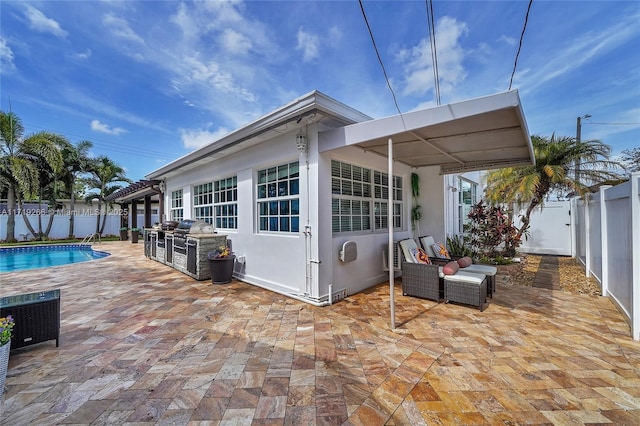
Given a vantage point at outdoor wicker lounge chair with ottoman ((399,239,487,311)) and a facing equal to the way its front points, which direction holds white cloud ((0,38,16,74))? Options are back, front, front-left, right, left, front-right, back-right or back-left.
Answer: back

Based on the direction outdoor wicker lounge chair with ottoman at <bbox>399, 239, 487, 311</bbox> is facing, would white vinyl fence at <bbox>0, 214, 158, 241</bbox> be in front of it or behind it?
behind

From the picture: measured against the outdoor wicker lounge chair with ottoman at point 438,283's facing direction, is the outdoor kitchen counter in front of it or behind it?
behind

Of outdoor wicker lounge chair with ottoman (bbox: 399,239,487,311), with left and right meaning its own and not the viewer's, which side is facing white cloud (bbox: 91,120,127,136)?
back

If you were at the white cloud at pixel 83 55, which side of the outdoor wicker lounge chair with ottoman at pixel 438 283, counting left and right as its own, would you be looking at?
back

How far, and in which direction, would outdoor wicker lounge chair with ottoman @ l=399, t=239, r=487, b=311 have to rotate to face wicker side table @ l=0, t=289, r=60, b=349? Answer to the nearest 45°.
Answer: approximately 135° to its right

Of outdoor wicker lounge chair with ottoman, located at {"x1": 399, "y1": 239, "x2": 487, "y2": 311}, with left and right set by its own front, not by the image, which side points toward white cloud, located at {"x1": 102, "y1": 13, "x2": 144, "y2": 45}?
back
